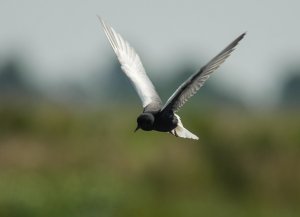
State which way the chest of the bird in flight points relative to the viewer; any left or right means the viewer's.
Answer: facing the viewer and to the left of the viewer
